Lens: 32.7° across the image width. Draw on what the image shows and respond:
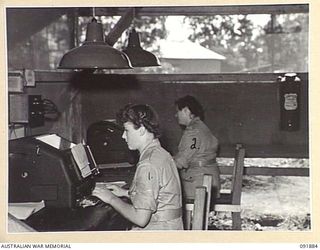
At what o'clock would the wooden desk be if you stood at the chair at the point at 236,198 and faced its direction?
The wooden desk is roughly at 10 o'clock from the chair.

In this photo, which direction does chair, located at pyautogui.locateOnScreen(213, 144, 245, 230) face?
to the viewer's left

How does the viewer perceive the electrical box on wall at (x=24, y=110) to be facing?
facing the viewer and to the right of the viewer

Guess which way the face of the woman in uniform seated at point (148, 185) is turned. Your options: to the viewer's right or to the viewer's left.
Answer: to the viewer's left

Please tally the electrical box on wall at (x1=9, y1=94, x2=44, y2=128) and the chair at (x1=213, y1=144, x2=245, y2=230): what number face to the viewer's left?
1

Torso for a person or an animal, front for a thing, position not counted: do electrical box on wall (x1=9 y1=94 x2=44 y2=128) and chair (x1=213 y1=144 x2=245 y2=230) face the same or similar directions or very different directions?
very different directions
